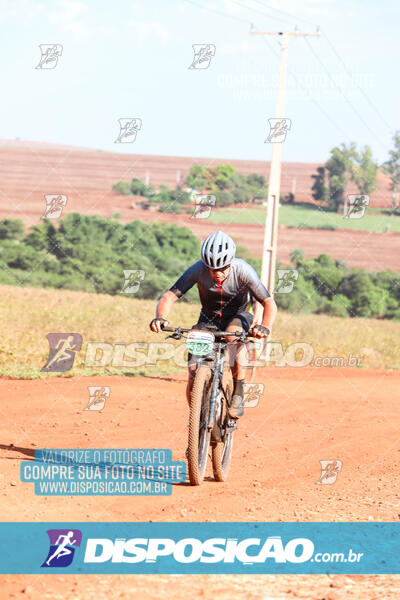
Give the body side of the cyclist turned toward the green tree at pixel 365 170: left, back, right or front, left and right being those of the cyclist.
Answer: back

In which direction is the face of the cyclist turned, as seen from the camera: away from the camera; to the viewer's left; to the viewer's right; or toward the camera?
toward the camera

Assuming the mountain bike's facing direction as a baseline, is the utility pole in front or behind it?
behind

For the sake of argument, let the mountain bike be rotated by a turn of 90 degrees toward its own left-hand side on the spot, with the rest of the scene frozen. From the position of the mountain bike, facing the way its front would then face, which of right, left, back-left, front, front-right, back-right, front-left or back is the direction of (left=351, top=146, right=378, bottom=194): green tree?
left

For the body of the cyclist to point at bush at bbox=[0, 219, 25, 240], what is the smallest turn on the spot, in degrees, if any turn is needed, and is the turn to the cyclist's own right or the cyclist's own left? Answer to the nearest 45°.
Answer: approximately 180°

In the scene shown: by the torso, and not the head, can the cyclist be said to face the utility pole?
no

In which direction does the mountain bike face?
toward the camera

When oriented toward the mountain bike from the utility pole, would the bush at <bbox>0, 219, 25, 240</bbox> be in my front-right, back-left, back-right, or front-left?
back-right

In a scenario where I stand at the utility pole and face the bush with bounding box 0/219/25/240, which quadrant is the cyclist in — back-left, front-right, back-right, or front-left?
back-left

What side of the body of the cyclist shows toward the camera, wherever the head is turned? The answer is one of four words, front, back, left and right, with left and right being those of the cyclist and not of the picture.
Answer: front

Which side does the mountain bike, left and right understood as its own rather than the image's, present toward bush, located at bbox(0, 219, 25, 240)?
back
